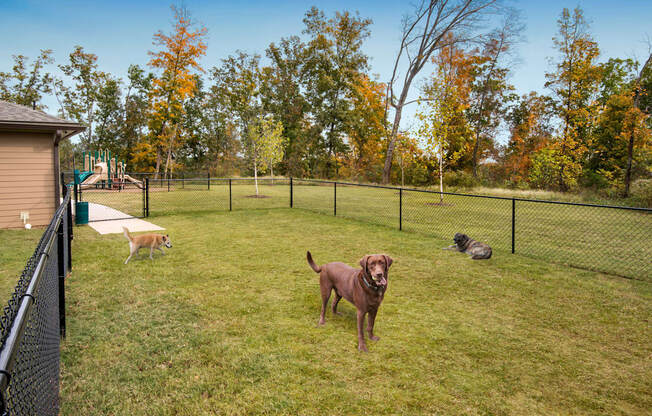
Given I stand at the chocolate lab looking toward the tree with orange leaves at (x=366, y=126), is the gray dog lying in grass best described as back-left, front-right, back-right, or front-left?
front-right

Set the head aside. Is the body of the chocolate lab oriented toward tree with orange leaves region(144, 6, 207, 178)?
no

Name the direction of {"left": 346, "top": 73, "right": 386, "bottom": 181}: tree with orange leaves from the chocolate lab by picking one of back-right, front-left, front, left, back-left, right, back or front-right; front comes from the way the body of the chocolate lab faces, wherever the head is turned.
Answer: back-left

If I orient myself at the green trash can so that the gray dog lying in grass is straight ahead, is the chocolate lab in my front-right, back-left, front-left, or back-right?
front-right

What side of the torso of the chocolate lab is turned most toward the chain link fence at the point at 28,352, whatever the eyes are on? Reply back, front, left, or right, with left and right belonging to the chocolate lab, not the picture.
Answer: right

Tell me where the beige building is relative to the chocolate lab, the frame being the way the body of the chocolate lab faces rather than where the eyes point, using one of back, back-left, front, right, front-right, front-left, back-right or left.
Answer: back

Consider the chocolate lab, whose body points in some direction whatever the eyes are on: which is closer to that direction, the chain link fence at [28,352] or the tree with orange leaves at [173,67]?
the chain link fence

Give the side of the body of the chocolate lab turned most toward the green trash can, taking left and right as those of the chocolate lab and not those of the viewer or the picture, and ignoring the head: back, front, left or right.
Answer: back

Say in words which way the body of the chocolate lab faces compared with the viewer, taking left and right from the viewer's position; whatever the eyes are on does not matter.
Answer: facing the viewer and to the right of the viewer

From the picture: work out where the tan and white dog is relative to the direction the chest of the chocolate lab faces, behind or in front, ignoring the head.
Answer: behind

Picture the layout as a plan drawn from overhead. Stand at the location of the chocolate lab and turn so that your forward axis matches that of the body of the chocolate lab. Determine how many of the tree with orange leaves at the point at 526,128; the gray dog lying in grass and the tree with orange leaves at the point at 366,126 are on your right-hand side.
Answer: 0

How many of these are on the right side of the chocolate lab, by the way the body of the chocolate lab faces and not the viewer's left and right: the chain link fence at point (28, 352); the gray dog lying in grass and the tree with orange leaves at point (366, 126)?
1

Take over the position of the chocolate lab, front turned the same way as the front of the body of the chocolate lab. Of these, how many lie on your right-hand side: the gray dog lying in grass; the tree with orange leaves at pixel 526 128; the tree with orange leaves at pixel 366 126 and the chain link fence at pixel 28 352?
1
